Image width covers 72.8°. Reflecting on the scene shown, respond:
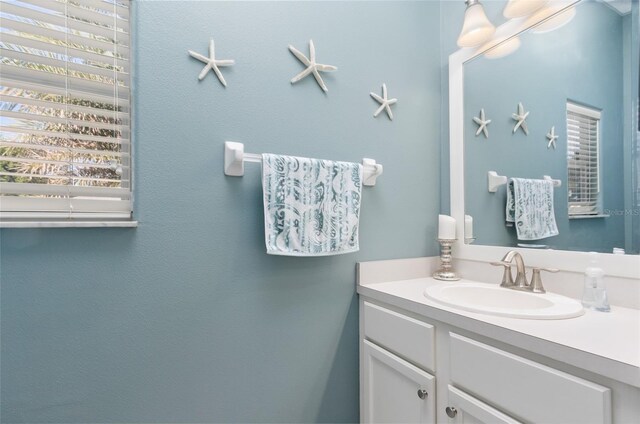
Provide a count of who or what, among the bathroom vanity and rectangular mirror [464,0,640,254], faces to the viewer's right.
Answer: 0

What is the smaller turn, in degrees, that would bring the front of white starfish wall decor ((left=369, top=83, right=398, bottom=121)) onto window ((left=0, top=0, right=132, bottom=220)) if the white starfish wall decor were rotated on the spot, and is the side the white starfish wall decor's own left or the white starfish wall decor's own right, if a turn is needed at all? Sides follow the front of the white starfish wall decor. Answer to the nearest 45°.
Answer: approximately 90° to the white starfish wall decor's own right

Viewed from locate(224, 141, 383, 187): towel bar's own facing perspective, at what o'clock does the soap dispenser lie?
The soap dispenser is roughly at 11 o'clock from the towel bar.

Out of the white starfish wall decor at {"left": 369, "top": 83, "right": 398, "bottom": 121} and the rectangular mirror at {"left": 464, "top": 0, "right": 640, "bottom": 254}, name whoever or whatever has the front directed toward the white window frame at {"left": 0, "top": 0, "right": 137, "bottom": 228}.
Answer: the rectangular mirror

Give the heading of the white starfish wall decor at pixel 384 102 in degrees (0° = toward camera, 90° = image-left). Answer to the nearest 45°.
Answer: approximately 315°

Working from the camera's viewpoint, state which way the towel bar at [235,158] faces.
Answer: facing the viewer and to the right of the viewer

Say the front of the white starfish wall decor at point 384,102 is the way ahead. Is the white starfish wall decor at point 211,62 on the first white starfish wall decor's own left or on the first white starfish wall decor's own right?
on the first white starfish wall decor's own right

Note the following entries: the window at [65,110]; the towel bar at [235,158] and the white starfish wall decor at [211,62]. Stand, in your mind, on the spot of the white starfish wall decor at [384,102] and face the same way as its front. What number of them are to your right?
3

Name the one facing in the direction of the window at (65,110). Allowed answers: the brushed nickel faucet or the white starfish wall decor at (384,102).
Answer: the brushed nickel faucet
